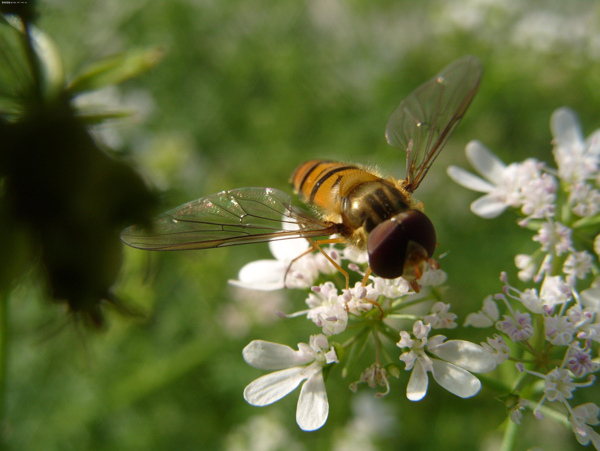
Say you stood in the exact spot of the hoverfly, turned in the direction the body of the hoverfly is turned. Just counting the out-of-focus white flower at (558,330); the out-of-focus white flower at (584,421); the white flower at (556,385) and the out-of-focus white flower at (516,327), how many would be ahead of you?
4

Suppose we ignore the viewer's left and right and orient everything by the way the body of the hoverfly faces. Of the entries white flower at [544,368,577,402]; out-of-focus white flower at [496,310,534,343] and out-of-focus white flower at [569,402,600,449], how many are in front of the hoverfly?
3

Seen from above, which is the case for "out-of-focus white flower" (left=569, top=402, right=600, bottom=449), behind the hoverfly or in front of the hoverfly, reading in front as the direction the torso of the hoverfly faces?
in front

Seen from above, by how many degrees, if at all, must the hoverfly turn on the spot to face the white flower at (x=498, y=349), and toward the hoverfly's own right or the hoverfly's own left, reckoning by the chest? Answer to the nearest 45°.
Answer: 0° — it already faces it

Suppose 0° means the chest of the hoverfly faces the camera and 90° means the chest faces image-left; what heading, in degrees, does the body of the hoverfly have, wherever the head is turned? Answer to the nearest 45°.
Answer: approximately 315°

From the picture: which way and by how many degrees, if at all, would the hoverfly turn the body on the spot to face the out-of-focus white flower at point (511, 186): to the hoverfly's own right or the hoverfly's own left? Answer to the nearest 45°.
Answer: approximately 90° to the hoverfly's own left

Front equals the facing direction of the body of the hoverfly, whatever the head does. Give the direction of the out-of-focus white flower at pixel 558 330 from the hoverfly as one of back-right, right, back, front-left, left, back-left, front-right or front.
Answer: front

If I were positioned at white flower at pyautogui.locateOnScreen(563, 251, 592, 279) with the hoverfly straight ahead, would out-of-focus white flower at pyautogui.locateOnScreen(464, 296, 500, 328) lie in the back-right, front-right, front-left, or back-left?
front-left

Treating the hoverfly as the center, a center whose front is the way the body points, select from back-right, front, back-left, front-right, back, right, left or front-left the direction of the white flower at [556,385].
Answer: front

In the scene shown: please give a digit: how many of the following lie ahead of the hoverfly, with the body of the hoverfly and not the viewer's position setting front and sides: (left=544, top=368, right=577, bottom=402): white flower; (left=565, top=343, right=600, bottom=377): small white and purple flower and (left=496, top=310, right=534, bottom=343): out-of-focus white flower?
3
